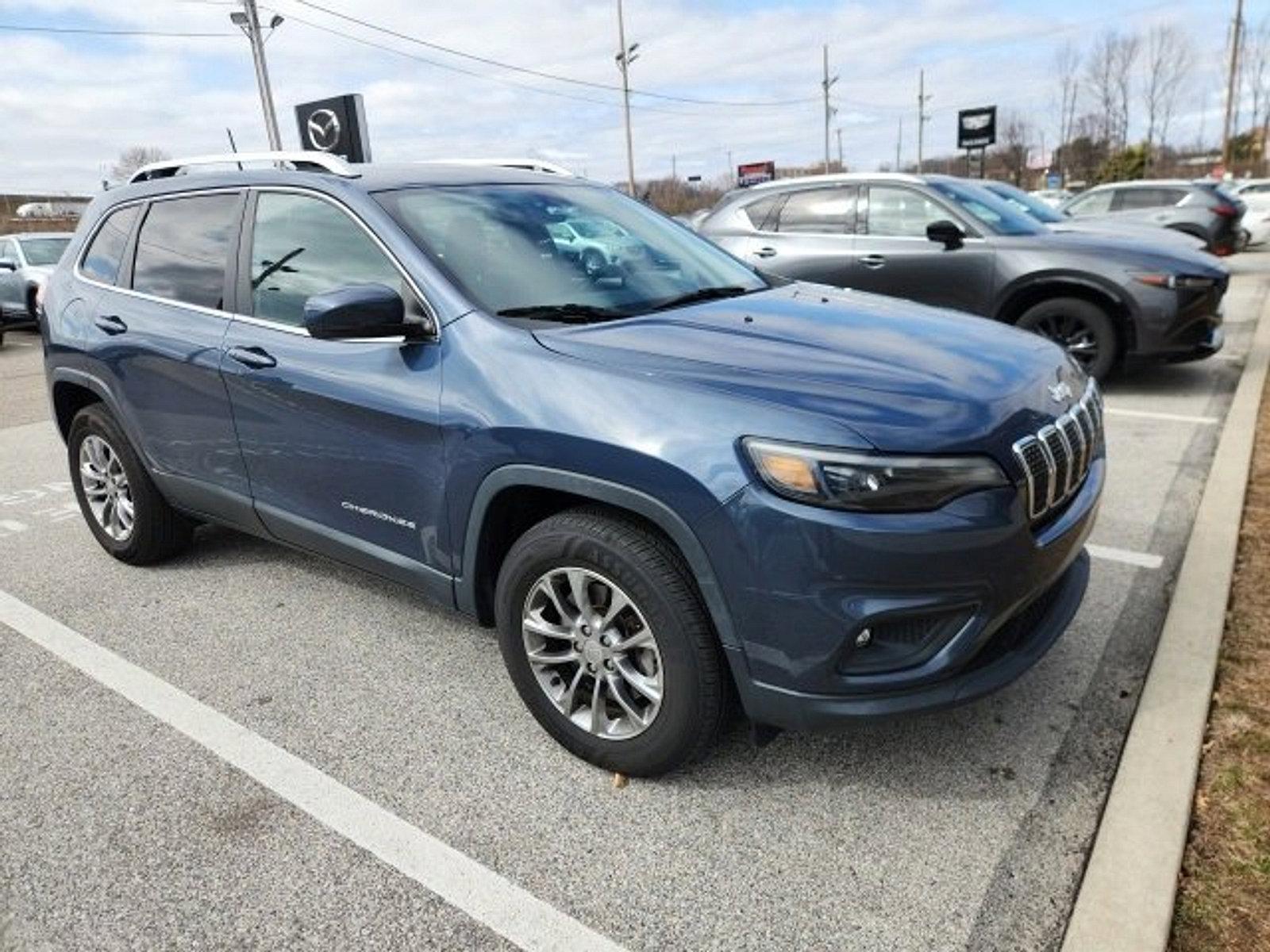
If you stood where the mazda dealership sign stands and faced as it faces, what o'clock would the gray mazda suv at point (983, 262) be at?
The gray mazda suv is roughly at 10 o'clock from the mazda dealership sign.

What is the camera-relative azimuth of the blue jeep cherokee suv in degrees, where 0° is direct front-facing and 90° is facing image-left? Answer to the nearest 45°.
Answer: approximately 315°

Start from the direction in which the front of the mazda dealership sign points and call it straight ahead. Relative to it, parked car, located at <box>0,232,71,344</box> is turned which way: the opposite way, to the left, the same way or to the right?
to the left

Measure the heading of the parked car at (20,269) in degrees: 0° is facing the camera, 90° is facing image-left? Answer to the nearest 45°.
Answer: approximately 315°

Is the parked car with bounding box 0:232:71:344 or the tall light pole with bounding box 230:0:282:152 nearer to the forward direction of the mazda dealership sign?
the parked car

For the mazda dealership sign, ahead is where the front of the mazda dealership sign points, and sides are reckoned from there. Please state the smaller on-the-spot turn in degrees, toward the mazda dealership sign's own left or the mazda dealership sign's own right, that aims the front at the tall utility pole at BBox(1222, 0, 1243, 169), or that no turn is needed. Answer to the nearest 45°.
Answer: approximately 135° to the mazda dealership sign's own left

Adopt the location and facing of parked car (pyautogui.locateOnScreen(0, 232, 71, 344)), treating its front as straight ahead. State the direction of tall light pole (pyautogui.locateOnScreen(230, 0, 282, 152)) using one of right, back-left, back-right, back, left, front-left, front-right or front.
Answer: left

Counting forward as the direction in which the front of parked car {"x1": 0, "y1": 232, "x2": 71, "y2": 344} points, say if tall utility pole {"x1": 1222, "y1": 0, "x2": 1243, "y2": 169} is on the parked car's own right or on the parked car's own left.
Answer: on the parked car's own left

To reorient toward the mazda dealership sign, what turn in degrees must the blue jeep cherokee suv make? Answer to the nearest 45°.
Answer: approximately 135° to its left

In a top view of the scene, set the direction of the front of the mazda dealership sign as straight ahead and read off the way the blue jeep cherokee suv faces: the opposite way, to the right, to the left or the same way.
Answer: to the left

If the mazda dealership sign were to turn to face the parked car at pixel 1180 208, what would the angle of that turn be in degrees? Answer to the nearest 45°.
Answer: approximately 90° to its left

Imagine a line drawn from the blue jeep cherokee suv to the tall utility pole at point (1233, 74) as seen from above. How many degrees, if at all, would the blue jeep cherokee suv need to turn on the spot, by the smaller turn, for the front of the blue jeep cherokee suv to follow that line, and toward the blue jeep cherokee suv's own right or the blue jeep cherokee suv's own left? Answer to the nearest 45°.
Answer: approximately 90° to the blue jeep cherokee suv's own left

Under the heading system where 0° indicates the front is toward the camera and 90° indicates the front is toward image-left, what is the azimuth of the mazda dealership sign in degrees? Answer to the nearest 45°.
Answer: approximately 45°
